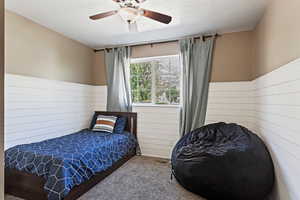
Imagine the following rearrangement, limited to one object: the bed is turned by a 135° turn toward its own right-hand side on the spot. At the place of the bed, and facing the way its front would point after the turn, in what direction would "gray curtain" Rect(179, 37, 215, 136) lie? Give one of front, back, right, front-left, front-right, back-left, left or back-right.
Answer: right

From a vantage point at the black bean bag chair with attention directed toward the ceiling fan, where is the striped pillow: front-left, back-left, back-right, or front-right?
front-right

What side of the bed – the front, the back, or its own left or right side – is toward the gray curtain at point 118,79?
back

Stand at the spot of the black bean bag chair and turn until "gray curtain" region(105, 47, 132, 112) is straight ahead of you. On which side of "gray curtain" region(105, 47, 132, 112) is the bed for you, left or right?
left

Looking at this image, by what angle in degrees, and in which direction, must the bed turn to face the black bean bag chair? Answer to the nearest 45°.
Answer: approximately 90° to its left

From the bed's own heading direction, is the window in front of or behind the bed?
behind

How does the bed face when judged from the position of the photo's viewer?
facing the viewer and to the left of the viewer
